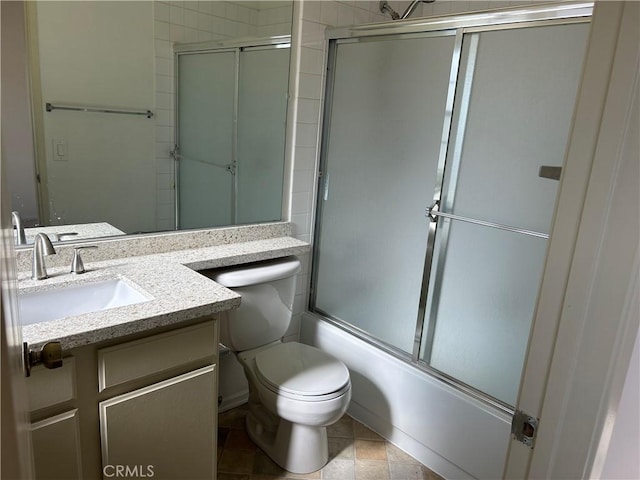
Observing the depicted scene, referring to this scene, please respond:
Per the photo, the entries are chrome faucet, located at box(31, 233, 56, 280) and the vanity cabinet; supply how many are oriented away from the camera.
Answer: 0

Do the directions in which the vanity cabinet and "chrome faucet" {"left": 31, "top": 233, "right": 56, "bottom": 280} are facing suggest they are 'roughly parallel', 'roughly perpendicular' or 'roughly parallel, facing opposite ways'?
roughly parallel

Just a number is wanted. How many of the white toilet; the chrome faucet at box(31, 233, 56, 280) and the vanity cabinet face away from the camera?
0

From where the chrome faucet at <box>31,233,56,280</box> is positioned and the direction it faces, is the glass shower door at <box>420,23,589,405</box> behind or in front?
in front

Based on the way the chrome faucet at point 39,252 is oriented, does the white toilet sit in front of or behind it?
in front

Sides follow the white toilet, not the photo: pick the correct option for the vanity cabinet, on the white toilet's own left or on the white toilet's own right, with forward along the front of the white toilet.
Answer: on the white toilet's own right

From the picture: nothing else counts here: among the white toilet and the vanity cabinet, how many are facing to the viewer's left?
0

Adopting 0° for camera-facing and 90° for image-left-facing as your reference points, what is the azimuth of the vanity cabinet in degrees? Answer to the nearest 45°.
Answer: approximately 315°

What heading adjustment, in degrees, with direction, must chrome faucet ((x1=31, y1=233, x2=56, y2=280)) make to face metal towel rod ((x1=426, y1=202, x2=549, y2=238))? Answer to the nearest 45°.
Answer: approximately 45° to its left

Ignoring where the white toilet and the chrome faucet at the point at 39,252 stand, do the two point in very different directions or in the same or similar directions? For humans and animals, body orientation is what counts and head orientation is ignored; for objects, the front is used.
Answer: same or similar directions

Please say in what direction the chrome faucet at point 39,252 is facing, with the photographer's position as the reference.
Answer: facing the viewer and to the right of the viewer

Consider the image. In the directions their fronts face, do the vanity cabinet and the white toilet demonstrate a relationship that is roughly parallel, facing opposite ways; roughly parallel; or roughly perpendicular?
roughly parallel
